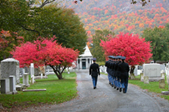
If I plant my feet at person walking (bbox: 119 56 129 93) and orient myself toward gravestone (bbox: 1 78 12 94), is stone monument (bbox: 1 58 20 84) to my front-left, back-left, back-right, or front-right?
front-right

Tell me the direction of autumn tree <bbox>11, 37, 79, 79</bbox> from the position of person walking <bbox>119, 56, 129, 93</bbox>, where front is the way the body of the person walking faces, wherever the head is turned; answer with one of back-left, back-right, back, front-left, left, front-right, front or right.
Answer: front-left

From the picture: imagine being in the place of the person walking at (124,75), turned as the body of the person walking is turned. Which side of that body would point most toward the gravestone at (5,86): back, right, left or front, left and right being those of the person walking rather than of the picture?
left

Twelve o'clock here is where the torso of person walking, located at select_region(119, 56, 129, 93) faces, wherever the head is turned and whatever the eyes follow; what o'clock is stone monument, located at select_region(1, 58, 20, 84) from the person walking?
The stone monument is roughly at 10 o'clock from the person walking.

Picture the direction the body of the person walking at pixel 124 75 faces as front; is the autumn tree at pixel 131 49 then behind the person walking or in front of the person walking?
in front

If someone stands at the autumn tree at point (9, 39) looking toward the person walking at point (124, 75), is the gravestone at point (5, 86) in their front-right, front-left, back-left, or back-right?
front-right

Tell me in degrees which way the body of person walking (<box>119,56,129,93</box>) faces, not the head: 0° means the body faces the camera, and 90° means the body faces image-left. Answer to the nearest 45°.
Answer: approximately 180°

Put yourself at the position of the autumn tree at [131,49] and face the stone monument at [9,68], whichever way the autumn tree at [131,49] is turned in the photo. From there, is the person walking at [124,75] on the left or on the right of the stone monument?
left

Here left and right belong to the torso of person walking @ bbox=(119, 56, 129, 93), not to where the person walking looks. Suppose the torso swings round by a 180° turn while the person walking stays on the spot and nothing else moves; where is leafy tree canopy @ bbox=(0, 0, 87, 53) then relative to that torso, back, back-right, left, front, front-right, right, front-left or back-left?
right

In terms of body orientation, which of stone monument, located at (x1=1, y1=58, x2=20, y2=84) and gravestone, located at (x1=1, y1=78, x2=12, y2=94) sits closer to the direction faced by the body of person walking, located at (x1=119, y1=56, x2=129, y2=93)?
the stone monument

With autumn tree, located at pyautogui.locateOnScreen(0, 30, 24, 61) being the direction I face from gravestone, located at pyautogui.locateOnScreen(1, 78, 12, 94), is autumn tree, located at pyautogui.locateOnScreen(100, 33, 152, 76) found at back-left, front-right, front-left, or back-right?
front-right

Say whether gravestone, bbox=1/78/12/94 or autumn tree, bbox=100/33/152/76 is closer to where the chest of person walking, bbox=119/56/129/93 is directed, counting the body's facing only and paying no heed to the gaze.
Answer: the autumn tree
